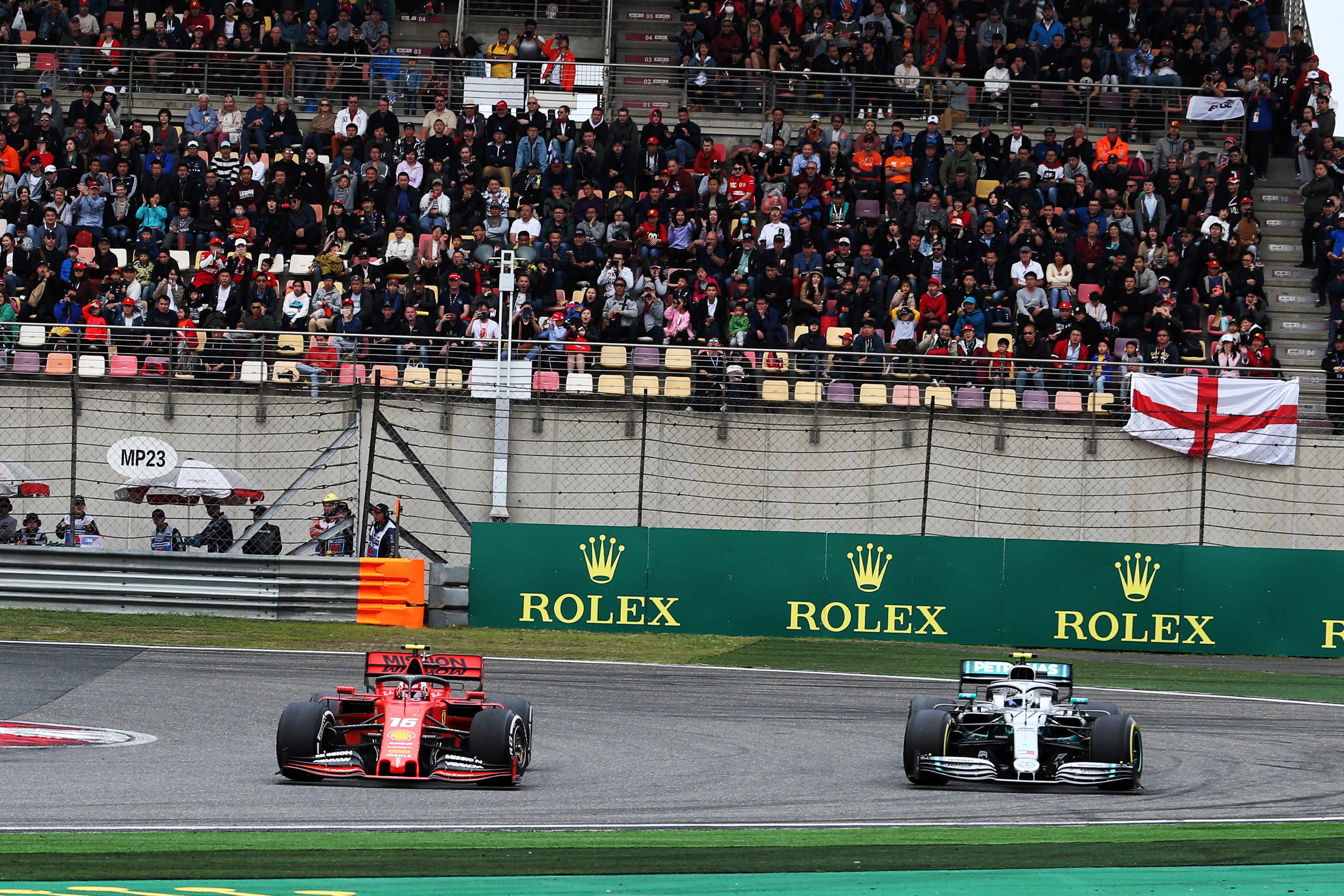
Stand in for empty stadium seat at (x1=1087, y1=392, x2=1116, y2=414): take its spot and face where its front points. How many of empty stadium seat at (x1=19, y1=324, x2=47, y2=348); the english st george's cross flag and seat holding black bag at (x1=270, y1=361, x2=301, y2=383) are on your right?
2

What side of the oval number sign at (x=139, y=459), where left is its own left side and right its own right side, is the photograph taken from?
front

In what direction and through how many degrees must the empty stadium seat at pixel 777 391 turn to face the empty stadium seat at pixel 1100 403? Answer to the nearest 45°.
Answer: approximately 90° to its left

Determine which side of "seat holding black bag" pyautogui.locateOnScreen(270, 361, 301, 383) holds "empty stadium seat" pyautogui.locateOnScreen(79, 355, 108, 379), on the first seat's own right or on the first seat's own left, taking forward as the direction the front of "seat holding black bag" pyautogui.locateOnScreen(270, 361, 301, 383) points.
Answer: on the first seat's own right

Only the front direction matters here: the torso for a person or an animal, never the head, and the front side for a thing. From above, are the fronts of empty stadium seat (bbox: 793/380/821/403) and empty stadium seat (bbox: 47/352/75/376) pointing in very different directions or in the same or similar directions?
same or similar directions

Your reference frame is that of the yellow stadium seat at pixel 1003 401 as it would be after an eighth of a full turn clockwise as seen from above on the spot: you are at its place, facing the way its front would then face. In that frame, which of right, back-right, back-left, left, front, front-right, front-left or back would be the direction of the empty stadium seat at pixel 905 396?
front-right

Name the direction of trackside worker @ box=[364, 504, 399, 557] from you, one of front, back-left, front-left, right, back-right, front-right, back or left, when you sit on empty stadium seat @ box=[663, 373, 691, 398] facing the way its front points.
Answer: front-right

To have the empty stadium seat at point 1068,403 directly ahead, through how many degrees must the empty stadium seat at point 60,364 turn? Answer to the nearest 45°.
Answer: approximately 90° to its left

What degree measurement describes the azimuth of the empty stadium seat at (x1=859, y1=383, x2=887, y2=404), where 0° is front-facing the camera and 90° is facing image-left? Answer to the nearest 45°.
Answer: approximately 0°

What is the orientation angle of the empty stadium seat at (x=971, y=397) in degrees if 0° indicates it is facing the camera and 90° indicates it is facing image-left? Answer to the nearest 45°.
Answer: approximately 0°

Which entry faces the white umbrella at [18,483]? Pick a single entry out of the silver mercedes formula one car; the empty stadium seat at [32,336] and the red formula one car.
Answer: the empty stadium seat

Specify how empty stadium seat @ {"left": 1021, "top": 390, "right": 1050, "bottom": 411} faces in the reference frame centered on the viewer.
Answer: facing the viewer

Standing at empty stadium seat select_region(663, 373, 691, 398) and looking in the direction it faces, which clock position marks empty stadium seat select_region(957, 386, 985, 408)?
empty stadium seat select_region(957, 386, 985, 408) is roughly at 9 o'clock from empty stadium seat select_region(663, 373, 691, 398).

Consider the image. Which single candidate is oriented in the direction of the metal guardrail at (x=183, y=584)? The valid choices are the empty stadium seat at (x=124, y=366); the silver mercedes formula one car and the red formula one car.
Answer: the empty stadium seat

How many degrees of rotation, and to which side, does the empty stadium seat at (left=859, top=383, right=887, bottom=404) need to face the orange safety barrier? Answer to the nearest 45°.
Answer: approximately 45° to its right

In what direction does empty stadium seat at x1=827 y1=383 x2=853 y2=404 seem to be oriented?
toward the camera

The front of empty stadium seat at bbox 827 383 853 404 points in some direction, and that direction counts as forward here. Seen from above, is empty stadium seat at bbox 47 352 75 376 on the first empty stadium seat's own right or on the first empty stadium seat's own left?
on the first empty stadium seat's own right
